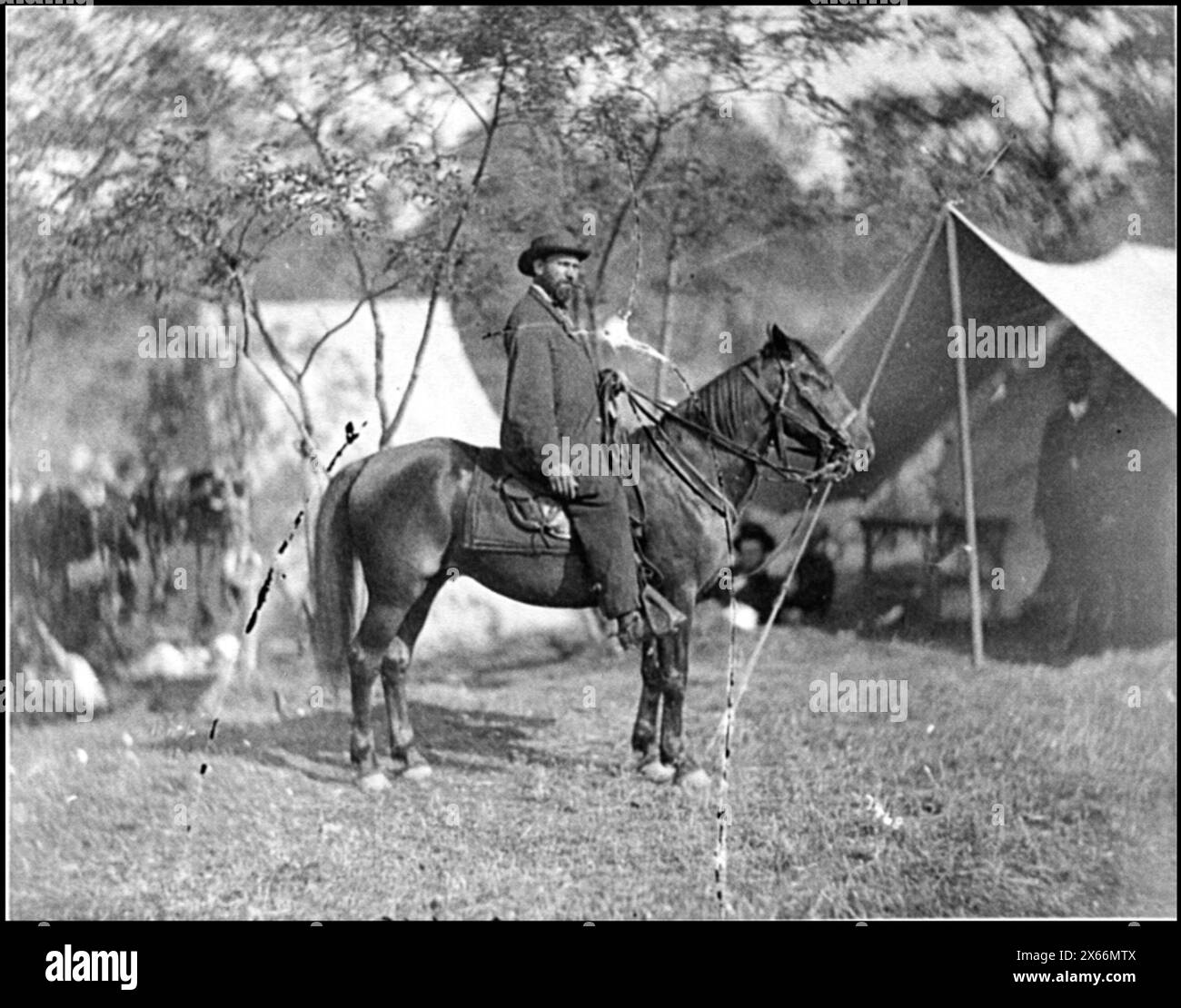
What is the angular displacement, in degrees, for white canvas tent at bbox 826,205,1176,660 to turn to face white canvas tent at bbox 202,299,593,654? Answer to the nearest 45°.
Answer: approximately 45° to its right

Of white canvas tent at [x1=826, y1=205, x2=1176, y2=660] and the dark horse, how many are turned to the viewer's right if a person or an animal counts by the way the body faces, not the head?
1

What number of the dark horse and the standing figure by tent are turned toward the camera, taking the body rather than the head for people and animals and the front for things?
1

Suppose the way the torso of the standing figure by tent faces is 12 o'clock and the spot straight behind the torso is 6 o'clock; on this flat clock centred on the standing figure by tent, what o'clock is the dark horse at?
The dark horse is roughly at 2 o'clock from the standing figure by tent.

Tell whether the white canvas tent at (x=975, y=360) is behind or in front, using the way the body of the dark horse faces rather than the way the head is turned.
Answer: in front

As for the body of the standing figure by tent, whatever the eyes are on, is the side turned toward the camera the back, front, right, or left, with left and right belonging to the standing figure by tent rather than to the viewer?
front

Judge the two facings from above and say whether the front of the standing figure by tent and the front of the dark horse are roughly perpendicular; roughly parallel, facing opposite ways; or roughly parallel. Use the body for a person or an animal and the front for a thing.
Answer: roughly perpendicular

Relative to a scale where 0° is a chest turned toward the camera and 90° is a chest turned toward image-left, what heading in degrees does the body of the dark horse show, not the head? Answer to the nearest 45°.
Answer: approximately 270°
